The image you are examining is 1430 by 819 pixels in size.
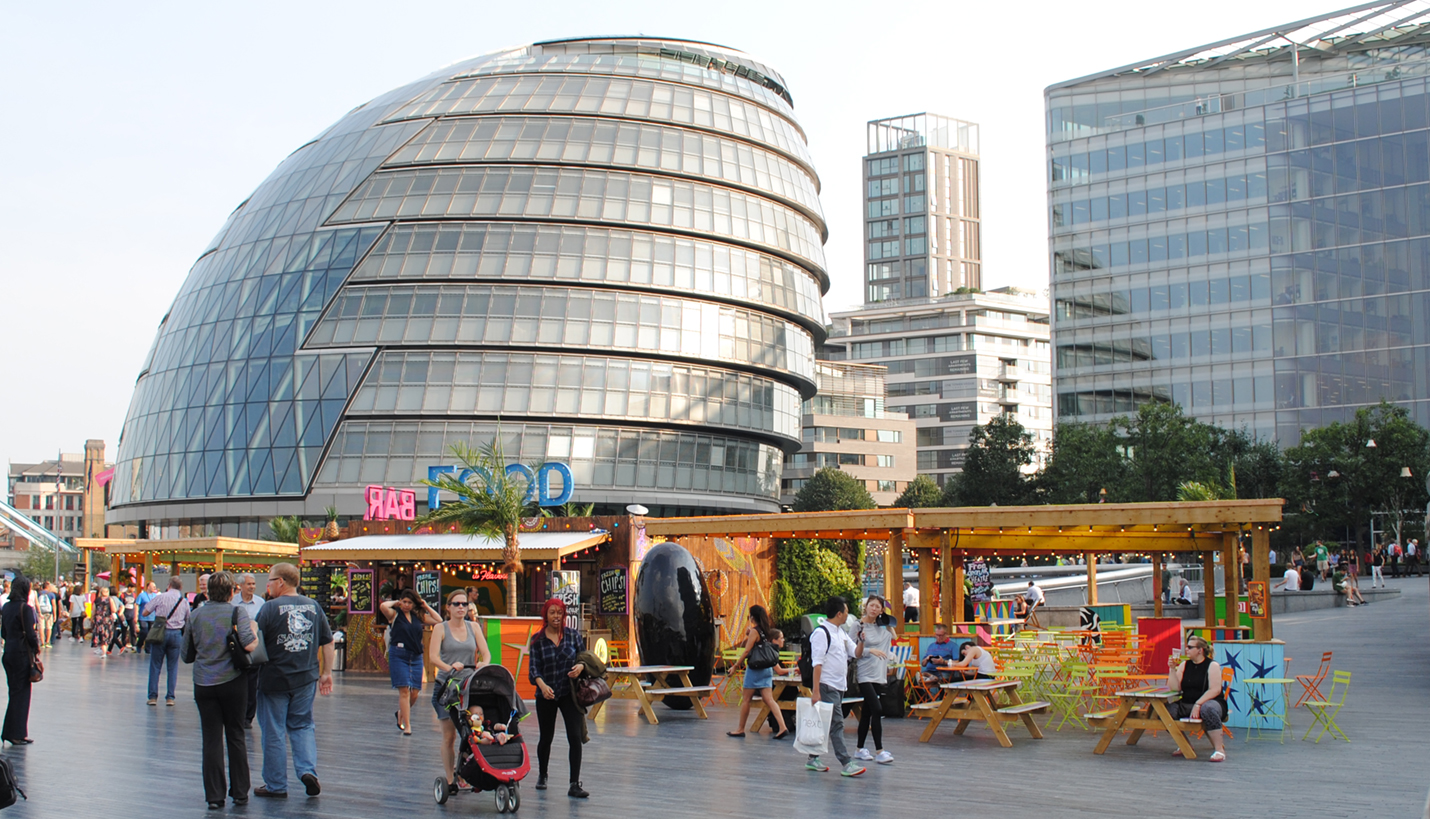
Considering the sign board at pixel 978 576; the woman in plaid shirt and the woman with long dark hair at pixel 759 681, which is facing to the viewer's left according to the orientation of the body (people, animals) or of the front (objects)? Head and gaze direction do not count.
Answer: the woman with long dark hair

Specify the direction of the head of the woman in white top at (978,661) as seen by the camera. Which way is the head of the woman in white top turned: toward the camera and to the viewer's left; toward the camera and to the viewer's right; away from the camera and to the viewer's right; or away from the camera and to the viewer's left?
toward the camera and to the viewer's left

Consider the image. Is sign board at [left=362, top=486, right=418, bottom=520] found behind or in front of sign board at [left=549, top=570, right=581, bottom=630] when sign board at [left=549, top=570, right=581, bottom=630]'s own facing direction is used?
behind

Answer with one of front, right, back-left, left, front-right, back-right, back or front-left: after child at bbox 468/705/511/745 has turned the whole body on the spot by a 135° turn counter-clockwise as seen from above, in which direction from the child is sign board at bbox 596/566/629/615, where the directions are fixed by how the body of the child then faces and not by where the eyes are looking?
front

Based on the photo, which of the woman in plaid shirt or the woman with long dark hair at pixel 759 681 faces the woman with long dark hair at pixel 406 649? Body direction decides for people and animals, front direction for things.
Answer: the woman with long dark hair at pixel 759 681

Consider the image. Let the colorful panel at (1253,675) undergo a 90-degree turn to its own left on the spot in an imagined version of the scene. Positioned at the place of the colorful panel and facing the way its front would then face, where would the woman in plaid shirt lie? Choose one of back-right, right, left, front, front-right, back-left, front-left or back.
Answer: back-right

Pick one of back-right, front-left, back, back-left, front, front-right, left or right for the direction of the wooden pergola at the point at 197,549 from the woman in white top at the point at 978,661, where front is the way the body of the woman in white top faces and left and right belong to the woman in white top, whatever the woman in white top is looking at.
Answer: front-right

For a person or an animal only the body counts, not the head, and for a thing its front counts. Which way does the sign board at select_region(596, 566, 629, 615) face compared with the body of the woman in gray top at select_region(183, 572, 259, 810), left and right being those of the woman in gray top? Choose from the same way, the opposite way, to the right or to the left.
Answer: the opposite way

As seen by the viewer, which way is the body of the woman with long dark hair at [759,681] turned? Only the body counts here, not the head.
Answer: to the viewer's left

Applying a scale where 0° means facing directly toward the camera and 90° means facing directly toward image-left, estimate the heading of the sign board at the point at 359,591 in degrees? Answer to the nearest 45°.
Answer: approximately 0°
